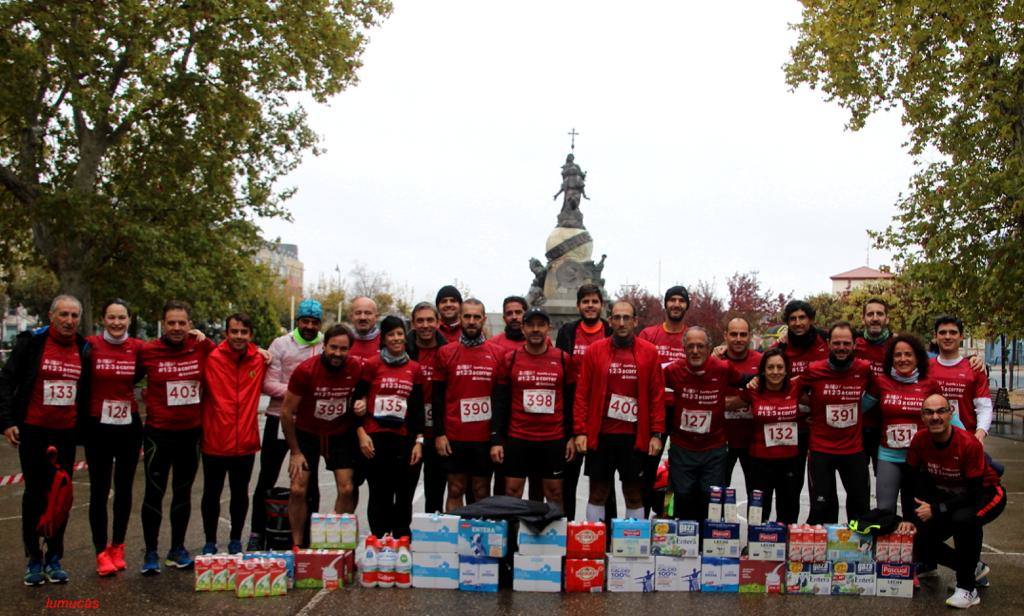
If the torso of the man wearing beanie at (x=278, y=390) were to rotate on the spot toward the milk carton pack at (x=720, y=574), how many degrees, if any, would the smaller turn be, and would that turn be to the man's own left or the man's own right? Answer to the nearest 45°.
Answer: approximately 45° to the man's own left

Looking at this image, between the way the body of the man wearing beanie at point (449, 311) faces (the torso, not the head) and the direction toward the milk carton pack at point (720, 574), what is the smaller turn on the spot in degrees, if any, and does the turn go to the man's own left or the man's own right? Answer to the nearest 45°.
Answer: approximately 45° to the man's own left

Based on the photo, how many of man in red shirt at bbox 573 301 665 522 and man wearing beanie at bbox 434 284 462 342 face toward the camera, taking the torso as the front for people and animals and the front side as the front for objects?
2

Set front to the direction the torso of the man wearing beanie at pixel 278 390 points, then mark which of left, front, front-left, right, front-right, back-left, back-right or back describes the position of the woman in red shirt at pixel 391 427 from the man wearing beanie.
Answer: front-left

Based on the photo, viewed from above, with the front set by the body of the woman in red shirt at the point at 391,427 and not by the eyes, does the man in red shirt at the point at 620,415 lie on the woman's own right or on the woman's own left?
on the woman's own left

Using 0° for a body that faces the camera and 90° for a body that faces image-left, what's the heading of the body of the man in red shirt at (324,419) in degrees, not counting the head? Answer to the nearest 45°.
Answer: approximately 0°

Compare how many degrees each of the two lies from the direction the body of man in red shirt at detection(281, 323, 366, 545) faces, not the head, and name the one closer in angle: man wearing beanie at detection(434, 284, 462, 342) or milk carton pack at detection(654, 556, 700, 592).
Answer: the milk carton pack

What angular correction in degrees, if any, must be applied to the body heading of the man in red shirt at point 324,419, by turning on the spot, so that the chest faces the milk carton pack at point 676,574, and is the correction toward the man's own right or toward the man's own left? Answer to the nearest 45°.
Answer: approximately 90° to the man's own left
